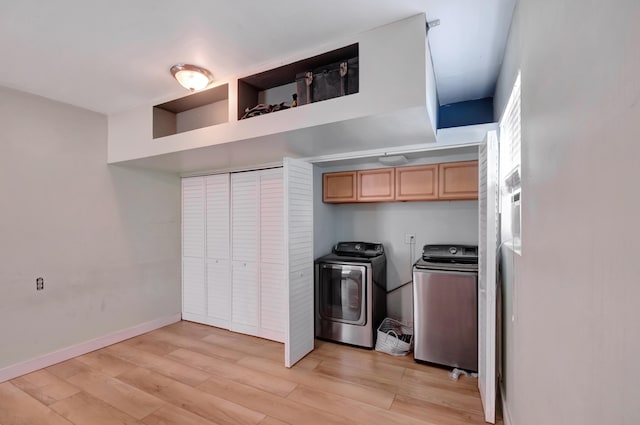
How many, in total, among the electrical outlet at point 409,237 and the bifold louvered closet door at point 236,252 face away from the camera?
0

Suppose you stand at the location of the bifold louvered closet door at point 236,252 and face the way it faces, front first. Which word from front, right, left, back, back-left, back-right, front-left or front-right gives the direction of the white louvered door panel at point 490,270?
left

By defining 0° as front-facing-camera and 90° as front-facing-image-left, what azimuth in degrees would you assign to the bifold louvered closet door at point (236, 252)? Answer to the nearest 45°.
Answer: approximately 45°

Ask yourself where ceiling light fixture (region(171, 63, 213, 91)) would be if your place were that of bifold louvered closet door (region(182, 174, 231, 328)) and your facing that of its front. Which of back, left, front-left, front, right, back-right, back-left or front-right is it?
front-left

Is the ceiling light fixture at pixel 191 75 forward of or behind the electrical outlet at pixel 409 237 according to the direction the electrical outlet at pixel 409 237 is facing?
forward

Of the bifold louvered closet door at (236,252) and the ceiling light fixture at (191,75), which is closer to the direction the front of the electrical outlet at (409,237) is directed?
the ceiling light fixture

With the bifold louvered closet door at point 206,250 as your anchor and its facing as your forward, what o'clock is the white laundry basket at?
The white laundry basket is roughly at 9 o'clock from the bifold louvered closet door.

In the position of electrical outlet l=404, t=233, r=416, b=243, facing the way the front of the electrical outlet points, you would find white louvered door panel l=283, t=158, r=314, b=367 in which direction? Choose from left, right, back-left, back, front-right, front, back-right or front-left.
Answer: front-right

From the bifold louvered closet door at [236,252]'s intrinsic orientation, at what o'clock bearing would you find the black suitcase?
The black suitcase is roughly at 10 o'clock from the bifold louvered closet door.

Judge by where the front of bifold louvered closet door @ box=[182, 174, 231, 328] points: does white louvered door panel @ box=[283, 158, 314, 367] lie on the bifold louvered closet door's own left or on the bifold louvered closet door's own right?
on the bifold louvered closet door's own left

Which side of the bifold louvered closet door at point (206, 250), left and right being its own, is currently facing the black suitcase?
left

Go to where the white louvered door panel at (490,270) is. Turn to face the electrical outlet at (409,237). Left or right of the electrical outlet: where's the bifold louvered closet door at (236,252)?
left
